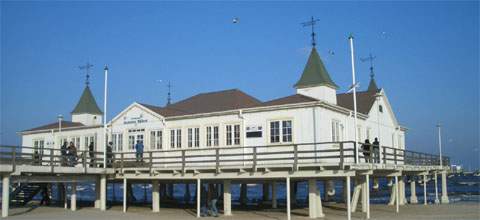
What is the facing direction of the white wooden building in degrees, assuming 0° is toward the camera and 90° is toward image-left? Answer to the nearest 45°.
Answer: approximately 45°
